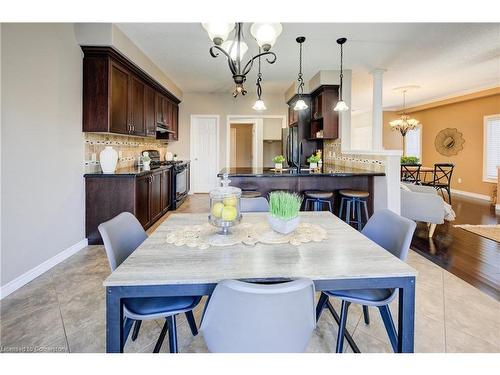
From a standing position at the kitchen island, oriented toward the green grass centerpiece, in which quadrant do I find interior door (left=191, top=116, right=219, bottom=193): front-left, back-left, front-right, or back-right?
back-right

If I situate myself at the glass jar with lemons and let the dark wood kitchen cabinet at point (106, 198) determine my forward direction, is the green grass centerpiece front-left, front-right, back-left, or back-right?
back-right

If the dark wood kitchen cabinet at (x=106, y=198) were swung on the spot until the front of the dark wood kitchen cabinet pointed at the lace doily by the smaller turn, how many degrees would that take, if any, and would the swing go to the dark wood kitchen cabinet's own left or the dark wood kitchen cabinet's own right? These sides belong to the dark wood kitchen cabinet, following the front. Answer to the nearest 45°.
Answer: approximately 45° to the dark wood kitchen cabinet's own right

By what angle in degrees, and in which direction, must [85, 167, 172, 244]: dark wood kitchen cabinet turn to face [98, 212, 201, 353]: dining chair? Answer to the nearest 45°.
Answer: approximately 45° to its right

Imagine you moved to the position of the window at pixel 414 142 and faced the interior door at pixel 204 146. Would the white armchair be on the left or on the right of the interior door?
left

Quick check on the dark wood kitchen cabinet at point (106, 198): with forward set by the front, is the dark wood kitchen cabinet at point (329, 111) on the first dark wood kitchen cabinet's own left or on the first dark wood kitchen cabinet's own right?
on the first dark wood kitchen cabinet's own left

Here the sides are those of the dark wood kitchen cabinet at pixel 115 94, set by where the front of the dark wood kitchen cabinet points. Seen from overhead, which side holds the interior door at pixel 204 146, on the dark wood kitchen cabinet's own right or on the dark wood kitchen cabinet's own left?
on the dark wood kitchen cabinet's own left

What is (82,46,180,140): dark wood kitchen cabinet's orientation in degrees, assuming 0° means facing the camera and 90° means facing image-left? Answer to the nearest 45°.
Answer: approximately 315°
